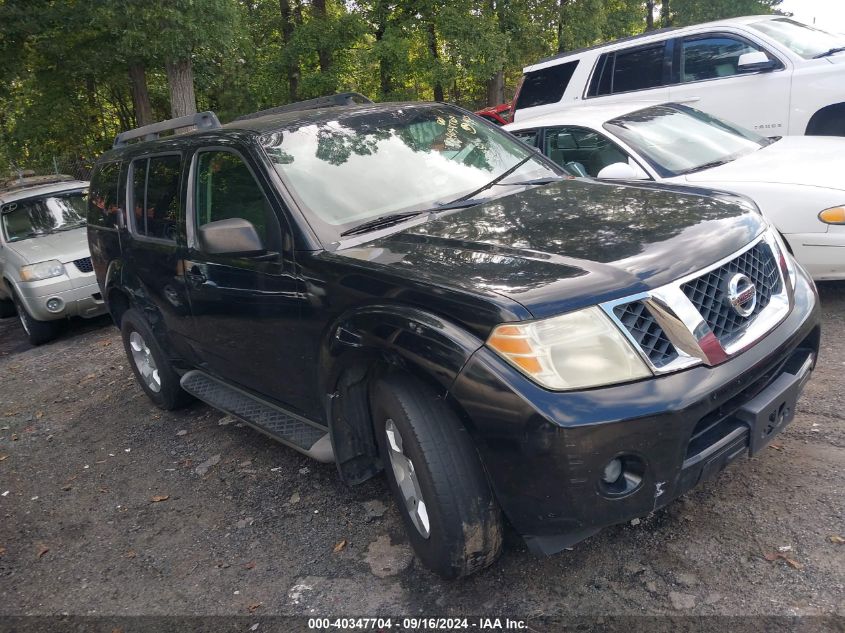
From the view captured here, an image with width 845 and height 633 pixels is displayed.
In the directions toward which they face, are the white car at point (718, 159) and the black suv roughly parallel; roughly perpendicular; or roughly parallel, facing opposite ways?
roughly parallel

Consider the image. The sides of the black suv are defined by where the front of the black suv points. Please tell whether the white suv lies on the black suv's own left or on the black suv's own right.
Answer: on the black suv's own left

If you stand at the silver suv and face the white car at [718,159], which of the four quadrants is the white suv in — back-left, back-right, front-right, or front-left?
front-left

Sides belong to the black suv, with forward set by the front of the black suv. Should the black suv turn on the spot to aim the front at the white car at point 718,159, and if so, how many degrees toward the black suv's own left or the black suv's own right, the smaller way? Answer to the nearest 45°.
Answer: approximately 90° to the black suv's own left

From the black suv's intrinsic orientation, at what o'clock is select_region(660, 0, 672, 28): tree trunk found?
The tree trunk is roughly at 8 o'clock from the black suv.

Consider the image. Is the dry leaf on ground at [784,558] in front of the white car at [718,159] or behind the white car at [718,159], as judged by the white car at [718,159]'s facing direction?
in front

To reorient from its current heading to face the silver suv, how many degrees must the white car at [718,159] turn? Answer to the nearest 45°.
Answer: approximately 135° to its right

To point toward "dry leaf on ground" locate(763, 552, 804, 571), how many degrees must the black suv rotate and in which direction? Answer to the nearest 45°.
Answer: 0° — it already faces it

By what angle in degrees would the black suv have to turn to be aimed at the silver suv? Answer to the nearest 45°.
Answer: approximately 180°

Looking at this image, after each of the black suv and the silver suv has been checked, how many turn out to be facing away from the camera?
0

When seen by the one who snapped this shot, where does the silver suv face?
facing the viewer and to the right of the viewer
